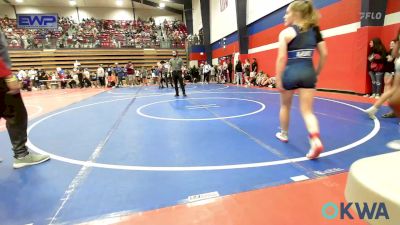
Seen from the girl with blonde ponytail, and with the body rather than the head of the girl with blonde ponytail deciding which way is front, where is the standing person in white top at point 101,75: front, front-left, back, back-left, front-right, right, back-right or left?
front

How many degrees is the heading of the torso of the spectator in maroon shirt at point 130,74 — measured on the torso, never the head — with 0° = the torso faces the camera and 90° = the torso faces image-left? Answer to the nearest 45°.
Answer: approximately 0°

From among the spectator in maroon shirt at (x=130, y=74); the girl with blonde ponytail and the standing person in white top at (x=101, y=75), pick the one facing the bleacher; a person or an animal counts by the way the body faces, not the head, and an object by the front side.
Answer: the girl with blonde ponytail

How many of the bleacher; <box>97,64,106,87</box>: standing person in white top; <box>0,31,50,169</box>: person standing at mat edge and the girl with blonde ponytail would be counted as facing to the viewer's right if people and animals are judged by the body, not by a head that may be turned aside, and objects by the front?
1

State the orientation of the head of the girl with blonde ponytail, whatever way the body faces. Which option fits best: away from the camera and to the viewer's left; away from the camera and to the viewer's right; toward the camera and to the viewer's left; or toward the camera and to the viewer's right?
away from the camera and to the viewer's left

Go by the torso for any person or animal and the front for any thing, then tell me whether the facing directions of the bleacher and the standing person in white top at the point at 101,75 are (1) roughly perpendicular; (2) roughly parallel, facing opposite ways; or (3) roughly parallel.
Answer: roughly parallel

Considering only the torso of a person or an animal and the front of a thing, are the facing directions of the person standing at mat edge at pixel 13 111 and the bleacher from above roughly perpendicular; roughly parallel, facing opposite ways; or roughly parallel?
roughly perpendicular

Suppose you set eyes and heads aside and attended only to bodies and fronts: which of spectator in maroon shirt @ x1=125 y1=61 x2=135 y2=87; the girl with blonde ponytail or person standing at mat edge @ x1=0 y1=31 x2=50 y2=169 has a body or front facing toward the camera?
the spectator in maroon shirt

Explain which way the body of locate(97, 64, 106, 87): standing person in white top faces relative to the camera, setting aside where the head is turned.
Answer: toward the camera

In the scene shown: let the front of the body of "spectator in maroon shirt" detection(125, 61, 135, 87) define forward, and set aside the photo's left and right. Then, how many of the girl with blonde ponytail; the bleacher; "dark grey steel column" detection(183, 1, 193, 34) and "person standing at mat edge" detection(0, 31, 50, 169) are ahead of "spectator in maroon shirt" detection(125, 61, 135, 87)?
2

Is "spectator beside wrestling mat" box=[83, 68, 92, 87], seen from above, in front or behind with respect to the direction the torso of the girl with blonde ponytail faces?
in front

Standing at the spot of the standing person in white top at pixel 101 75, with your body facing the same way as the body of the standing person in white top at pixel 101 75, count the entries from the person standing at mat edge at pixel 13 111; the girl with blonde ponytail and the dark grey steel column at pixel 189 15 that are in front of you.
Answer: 2

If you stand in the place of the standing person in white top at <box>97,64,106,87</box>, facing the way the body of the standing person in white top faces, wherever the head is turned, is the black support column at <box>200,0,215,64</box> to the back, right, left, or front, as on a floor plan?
left

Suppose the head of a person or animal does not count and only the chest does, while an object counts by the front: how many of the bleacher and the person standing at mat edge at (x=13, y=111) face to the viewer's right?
1

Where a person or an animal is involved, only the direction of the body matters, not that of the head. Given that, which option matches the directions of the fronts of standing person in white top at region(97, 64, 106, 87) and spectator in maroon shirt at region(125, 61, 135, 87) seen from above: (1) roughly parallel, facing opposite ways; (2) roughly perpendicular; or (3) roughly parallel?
roughly parallel

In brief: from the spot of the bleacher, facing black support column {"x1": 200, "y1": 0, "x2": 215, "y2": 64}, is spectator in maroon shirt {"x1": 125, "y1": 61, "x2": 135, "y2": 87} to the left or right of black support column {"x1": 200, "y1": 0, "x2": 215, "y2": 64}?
right

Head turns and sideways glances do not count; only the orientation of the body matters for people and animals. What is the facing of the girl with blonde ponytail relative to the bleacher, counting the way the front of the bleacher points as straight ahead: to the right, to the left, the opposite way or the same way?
the opposite way

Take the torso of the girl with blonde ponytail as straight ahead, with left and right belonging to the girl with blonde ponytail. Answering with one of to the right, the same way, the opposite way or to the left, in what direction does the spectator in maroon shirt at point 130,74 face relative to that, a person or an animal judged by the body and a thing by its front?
the opposite way
